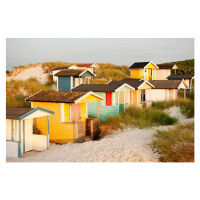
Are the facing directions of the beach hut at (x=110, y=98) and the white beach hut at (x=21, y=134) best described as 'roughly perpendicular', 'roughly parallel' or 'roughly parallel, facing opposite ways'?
roughly parallel

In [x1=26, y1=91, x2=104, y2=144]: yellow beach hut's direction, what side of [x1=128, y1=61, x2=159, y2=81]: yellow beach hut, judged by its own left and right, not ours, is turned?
right

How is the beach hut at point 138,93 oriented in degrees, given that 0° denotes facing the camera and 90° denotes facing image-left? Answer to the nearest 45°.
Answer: approximately 315°

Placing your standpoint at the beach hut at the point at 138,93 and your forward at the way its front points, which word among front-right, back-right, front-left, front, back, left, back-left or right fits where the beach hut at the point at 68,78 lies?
back-right

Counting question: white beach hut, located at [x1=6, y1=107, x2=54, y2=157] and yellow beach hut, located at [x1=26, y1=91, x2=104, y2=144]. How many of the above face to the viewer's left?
0

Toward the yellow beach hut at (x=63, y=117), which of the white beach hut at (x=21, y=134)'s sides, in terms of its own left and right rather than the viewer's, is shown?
left

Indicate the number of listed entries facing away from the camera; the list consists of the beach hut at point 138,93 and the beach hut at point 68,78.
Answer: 0

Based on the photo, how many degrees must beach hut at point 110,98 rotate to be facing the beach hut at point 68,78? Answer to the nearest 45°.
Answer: approximately 180°

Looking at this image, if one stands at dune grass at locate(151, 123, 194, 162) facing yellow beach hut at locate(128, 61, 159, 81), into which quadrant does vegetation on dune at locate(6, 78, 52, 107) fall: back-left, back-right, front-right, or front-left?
front-left

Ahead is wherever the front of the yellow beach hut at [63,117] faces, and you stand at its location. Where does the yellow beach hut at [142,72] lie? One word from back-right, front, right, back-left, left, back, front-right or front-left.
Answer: left

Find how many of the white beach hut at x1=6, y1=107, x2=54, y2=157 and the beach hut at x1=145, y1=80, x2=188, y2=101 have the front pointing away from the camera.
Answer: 0

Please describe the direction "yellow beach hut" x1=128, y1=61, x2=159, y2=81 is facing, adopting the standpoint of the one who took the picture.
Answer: facing the viewer and to the right of the viewer

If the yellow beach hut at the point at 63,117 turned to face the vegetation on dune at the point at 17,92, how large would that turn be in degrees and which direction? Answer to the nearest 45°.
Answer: approximately 180°

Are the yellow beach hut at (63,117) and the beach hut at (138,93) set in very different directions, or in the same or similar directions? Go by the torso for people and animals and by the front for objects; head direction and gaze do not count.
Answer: same or similar directions

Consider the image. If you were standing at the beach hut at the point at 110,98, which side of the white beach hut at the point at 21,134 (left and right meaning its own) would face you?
left

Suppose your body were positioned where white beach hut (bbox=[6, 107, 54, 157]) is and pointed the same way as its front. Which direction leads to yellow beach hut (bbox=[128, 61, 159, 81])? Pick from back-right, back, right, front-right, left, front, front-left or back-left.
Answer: left

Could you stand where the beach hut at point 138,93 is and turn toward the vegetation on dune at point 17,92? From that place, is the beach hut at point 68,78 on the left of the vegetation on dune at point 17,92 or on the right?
right
